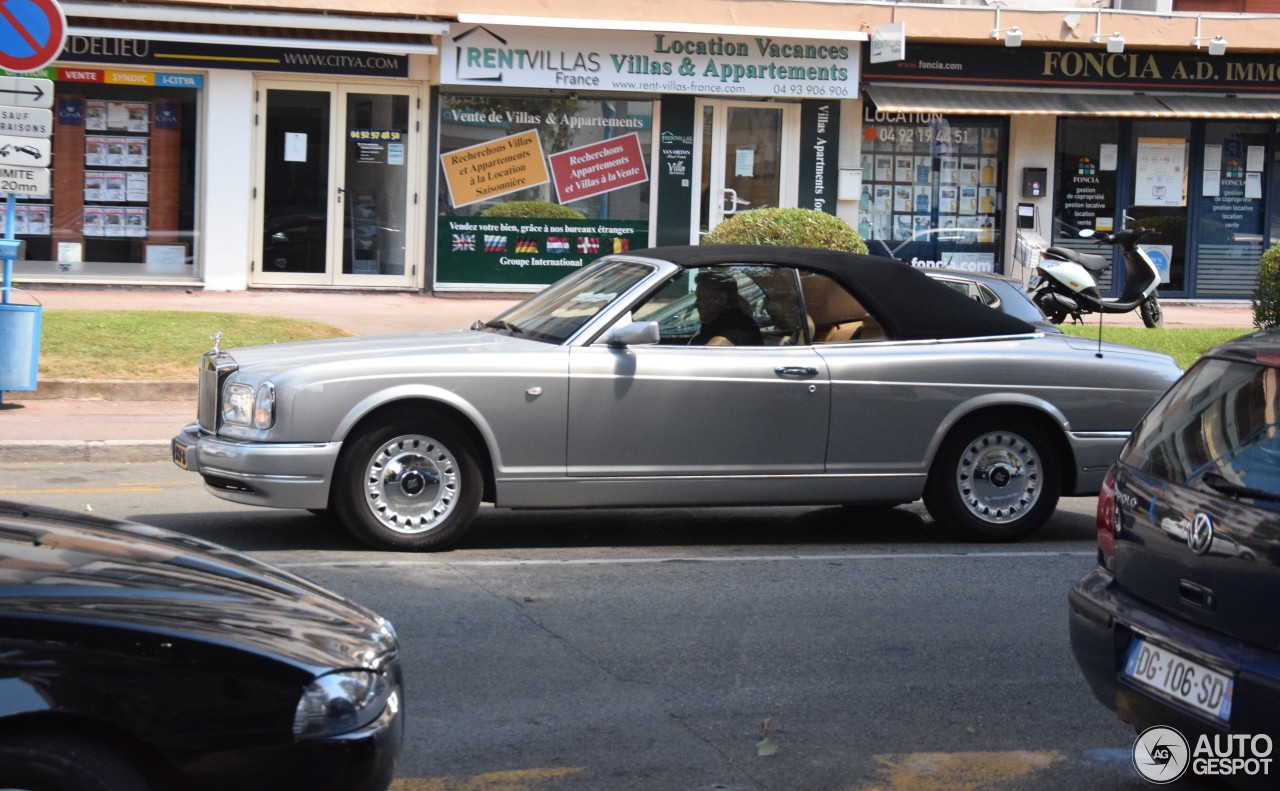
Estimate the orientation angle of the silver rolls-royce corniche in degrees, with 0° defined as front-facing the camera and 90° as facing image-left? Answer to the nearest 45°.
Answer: approximately 90°

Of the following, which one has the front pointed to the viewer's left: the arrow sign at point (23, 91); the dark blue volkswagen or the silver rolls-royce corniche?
the silver rolls-royce corniche

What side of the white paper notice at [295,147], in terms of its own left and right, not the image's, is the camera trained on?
front

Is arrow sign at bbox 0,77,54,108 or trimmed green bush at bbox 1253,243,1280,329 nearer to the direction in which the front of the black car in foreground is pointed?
the trimmed green bush

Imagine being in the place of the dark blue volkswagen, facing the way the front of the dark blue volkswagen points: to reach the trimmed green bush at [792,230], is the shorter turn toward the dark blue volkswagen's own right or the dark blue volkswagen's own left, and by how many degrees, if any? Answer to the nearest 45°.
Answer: approximately 45° to the dark blue volkswagen's own left

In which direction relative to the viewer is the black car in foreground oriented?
to the viewer's right

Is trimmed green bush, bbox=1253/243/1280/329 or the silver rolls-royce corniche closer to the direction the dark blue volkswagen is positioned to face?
the trimmed green bush

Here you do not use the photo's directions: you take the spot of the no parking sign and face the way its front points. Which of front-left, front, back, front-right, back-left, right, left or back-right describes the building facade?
back-left

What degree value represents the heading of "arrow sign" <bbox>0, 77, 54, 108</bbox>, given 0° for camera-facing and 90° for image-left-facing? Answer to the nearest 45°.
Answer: approximately 0°

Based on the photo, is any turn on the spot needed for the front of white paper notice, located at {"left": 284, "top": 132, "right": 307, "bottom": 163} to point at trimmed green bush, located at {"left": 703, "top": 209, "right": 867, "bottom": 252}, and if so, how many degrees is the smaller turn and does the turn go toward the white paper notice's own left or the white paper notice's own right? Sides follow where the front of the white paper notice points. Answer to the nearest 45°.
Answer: approximately 45° to the white paper notice's own left

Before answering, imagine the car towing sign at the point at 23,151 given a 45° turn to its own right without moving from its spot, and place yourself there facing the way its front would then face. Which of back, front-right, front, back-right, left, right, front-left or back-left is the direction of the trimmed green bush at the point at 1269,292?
back-left

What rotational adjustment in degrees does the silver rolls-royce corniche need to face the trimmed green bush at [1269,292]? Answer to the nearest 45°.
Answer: approximately 135° to its right

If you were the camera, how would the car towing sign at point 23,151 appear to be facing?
facing the viewer

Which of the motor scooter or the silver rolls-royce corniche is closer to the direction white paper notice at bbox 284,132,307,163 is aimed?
the silver rolls-royce corniche
